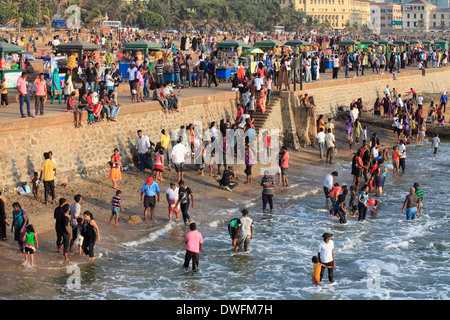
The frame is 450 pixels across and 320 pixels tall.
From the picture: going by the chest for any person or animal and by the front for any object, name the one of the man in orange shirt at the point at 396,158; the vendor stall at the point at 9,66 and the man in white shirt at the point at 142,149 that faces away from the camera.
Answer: the man in orange shirt

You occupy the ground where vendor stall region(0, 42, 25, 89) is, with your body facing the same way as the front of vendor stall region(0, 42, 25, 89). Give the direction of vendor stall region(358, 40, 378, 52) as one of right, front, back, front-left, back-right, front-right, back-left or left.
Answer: back-left

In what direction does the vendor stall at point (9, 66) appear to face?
toward the camera

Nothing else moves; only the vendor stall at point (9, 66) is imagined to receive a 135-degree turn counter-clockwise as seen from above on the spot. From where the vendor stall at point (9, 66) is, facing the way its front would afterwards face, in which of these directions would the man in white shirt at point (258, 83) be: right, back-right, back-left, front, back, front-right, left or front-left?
front-right

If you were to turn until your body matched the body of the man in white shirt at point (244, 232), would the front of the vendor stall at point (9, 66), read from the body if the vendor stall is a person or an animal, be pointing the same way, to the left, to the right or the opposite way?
the opposite way

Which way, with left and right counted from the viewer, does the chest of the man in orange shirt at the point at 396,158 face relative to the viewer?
facing away from the viewer

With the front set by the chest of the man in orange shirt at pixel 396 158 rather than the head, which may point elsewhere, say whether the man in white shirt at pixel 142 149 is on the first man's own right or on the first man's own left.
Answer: on the first man's own left

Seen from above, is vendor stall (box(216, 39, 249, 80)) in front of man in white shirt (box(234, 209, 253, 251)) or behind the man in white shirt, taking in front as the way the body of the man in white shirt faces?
in front

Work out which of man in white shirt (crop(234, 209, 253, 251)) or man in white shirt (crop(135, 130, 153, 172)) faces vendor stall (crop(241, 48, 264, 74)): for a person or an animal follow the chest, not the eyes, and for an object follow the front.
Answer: man in white shirt (crop(234, 209, 253, 251))

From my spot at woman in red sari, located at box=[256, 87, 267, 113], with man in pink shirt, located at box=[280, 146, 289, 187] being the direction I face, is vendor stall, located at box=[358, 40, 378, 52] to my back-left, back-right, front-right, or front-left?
back-left

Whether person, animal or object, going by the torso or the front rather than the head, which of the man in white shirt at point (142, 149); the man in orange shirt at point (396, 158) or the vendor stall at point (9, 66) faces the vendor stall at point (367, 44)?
the man in orange shirt
